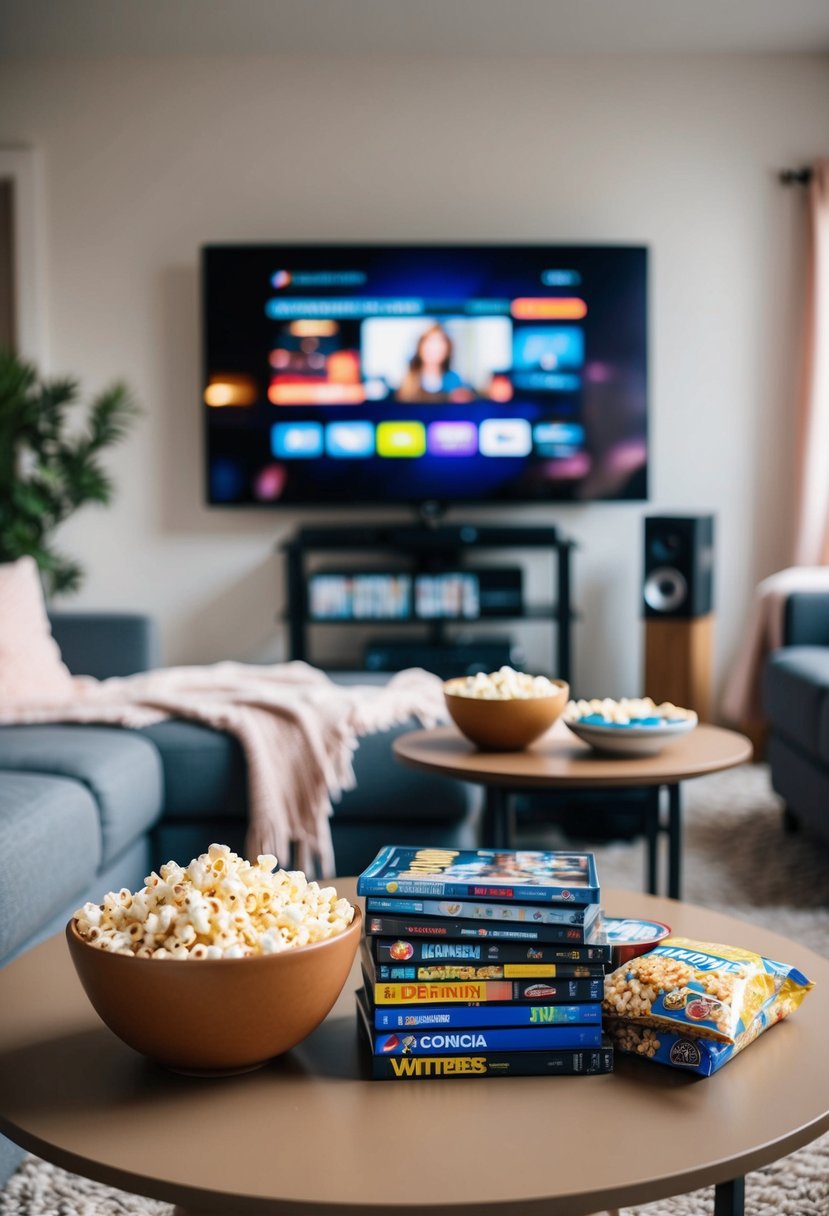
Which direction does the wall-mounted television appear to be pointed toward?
toward the camera

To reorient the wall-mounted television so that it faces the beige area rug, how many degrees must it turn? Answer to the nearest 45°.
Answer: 0° — it already faces it

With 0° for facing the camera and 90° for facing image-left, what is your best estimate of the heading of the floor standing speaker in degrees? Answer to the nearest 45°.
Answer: approximately 45°

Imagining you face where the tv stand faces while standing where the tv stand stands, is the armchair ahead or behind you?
ahead

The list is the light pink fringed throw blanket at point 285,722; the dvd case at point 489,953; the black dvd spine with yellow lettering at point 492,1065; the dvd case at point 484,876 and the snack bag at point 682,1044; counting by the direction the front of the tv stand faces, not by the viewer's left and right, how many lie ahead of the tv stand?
5

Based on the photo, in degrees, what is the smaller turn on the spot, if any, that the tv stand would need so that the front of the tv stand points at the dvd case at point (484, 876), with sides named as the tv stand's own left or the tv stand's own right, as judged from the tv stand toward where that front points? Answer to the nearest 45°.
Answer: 0° — it already faces it

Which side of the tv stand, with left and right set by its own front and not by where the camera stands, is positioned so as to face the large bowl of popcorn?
front

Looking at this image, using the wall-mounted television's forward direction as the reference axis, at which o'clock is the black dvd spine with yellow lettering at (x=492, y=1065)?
The black dvd spine with yellow lettering is roughly at 12 o'clock from the wall-mounted television.

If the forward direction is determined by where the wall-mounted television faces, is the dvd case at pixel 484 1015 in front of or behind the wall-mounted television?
in front

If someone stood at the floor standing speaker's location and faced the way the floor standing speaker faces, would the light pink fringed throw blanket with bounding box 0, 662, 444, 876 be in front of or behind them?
in front

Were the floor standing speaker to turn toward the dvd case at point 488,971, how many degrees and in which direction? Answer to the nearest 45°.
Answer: approximately 45° to its left

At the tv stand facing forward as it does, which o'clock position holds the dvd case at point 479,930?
The dvd case is roughly at 12 o'clock from the tv stand.

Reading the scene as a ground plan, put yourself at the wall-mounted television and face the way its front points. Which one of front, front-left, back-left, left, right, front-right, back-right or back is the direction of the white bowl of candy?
front

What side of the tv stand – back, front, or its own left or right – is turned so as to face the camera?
front

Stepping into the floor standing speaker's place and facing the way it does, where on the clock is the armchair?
The armchair is roughly at 10 o'clock from the floor standing speaker.

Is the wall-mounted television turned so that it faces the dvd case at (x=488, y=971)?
yes
